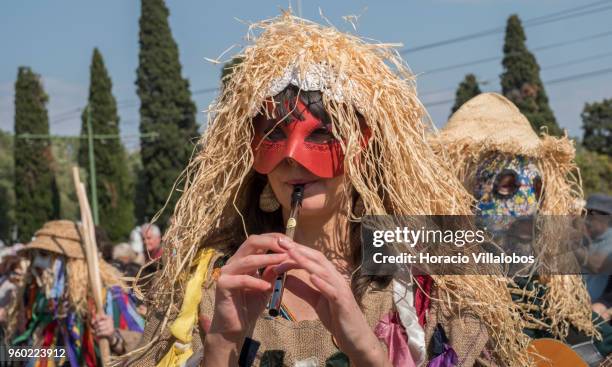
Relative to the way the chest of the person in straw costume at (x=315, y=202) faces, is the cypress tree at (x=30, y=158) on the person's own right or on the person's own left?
on the person's own right

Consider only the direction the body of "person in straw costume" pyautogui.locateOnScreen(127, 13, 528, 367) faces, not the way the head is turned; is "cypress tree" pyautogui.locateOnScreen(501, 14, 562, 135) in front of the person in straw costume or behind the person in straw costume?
behind

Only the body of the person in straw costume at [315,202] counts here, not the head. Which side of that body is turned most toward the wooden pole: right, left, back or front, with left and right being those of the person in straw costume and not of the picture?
back

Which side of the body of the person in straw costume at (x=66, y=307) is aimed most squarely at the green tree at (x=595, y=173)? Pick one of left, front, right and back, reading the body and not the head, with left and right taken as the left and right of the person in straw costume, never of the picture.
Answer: back

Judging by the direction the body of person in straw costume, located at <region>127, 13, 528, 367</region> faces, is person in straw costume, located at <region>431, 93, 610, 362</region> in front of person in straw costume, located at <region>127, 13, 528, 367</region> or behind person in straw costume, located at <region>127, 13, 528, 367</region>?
behind

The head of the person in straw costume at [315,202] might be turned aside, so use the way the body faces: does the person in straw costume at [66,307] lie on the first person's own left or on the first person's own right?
on the first person's own right

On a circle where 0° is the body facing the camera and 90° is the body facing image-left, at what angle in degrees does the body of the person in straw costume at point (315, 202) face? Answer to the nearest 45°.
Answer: approximately 45°

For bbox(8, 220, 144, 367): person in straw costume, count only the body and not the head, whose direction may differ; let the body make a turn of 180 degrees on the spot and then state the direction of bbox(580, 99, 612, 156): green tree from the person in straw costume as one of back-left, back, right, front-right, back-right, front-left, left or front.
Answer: front

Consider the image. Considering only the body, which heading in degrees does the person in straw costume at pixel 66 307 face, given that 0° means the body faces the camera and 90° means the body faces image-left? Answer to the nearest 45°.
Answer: approximately 45°

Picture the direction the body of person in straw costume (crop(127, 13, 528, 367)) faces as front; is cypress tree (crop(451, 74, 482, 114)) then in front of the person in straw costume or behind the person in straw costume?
behind
